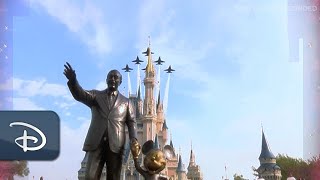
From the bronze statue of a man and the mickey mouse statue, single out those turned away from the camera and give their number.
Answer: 0

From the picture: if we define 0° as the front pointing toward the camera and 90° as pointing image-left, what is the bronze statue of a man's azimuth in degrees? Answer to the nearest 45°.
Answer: approximately 0°

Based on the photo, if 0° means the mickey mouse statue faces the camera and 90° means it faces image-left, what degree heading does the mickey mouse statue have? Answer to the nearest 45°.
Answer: approximately 315°
